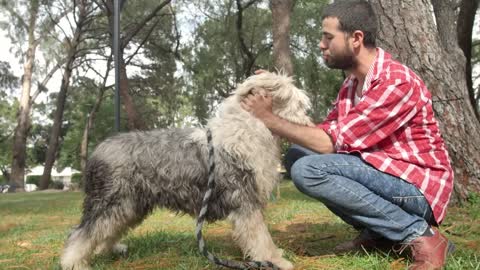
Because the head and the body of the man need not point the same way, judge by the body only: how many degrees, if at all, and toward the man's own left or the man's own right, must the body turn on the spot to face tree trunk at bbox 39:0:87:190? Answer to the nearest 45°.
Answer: approximately 45° to the man's own right

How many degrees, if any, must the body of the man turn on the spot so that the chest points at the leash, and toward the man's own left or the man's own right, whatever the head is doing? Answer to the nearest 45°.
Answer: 0° — they already face it

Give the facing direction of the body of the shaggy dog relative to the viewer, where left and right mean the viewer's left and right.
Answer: facing to the right of the viewer

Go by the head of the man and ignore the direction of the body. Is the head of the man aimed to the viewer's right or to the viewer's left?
to the viewer's left

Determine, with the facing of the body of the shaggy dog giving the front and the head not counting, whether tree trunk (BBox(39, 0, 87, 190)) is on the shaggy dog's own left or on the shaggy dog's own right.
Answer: on the shaggy dog's own left

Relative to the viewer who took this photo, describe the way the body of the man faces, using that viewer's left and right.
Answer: facing to the left of the viewer

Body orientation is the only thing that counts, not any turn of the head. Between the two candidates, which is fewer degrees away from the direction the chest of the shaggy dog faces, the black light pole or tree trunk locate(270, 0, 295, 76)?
the tree trunk

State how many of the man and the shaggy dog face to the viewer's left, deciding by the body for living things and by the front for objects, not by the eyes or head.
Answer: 1

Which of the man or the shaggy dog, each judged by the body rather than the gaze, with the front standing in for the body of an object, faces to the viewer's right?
the shaggy dog

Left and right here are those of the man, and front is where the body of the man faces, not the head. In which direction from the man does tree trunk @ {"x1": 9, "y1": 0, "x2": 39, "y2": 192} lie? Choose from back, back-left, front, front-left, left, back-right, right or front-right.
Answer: front-right

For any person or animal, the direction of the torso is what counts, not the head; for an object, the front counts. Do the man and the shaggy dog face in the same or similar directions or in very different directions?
very different directions

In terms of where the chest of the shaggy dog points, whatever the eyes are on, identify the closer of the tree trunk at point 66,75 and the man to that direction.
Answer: the man
